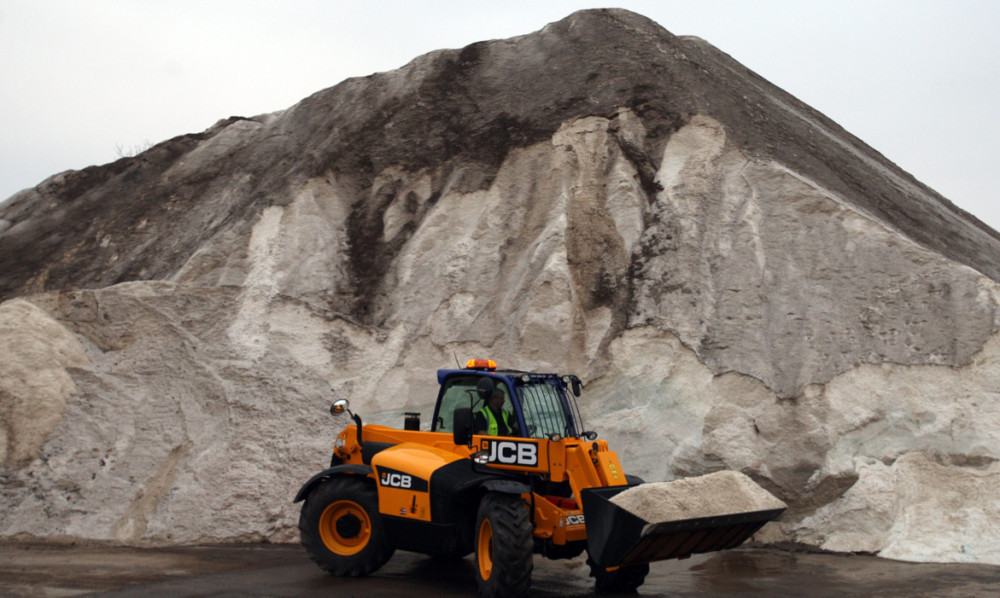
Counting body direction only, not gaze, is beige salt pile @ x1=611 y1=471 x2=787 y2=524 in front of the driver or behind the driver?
in front

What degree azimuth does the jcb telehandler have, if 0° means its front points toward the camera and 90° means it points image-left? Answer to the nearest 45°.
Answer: approximately 315°
